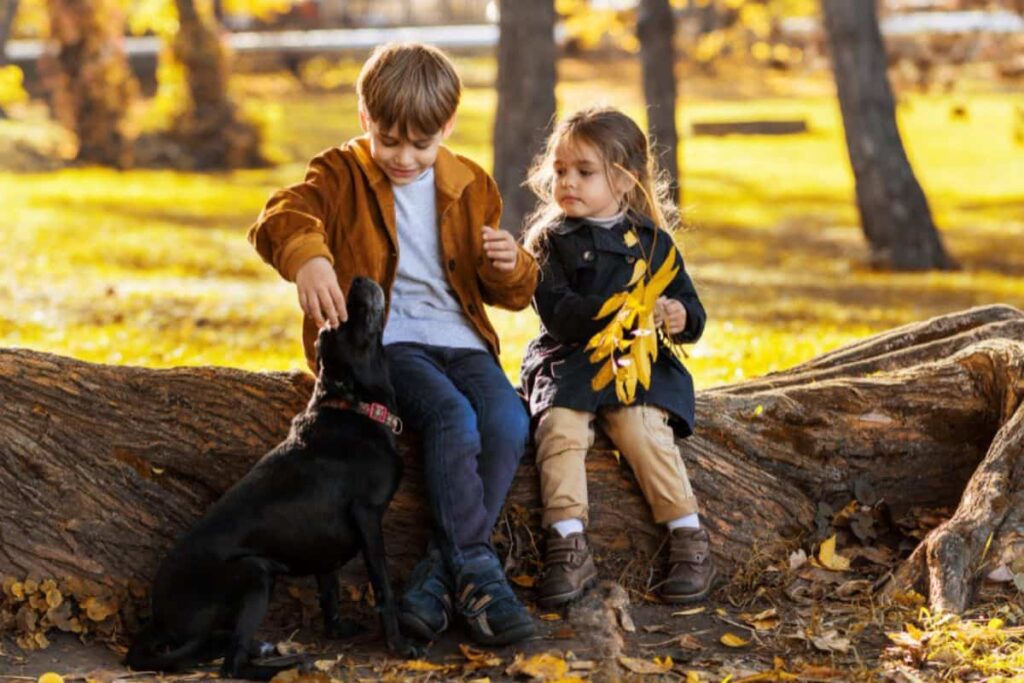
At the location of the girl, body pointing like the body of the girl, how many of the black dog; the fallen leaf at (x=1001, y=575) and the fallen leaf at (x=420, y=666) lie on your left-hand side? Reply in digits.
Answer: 1

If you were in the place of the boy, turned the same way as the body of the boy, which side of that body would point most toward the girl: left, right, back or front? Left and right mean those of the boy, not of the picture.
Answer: left

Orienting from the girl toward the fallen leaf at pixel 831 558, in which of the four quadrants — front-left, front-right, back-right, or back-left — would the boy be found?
back-right

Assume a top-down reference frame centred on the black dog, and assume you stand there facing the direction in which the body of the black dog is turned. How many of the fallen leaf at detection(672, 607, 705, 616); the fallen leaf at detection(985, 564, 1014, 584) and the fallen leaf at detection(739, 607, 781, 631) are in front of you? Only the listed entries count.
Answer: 3

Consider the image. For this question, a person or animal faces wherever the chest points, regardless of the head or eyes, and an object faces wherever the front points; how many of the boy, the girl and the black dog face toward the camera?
2

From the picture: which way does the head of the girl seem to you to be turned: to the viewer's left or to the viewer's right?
to the viewer's left

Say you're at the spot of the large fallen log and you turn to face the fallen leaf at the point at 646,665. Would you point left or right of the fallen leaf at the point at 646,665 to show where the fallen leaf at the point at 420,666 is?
right
